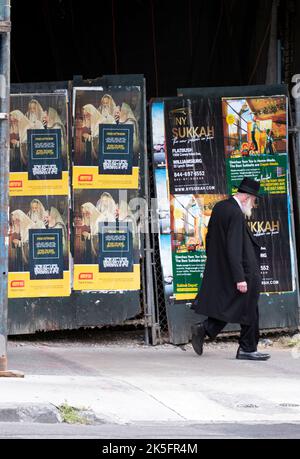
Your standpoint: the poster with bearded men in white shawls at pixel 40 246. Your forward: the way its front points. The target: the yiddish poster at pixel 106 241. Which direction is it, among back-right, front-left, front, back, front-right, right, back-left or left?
left

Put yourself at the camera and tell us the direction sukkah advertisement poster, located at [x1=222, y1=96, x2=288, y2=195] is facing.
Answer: facing the viewer

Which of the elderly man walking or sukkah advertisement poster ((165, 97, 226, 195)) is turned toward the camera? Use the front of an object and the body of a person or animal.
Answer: the sukkah advertisement poster

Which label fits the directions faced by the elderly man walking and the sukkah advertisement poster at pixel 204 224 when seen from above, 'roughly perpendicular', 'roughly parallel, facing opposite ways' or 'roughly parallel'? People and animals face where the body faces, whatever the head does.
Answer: roughly perpendicular

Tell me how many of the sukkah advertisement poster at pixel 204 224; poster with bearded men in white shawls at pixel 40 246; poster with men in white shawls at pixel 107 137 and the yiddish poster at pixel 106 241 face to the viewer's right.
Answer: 0

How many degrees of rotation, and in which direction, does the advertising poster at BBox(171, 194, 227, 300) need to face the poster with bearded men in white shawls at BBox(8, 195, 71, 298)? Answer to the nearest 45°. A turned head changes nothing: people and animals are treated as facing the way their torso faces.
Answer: approximately 90° to its right

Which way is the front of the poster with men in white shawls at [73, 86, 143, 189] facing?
toward the camera

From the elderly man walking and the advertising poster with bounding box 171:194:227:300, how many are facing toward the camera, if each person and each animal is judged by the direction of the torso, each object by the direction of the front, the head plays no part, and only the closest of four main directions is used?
1

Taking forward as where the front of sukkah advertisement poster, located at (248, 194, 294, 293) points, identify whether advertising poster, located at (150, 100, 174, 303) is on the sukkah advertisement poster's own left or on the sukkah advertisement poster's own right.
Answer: on the sukkah advertisement poster's own right

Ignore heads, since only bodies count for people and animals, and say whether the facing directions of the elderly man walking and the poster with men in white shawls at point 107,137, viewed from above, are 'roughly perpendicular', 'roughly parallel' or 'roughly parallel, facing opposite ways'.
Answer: roughly perpendicular

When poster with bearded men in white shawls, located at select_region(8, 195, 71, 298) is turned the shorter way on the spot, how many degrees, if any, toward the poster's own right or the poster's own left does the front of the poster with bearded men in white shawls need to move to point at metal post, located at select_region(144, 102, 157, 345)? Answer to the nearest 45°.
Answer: approximately 90° to the poster's own left

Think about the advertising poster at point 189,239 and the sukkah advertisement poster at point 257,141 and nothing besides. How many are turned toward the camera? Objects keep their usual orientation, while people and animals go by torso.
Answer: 2

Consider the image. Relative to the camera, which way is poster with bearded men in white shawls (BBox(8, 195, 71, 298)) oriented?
toward the camera

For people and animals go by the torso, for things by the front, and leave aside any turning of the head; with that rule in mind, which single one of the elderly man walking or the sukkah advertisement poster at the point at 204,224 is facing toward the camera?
the sukkah advertisement poster
